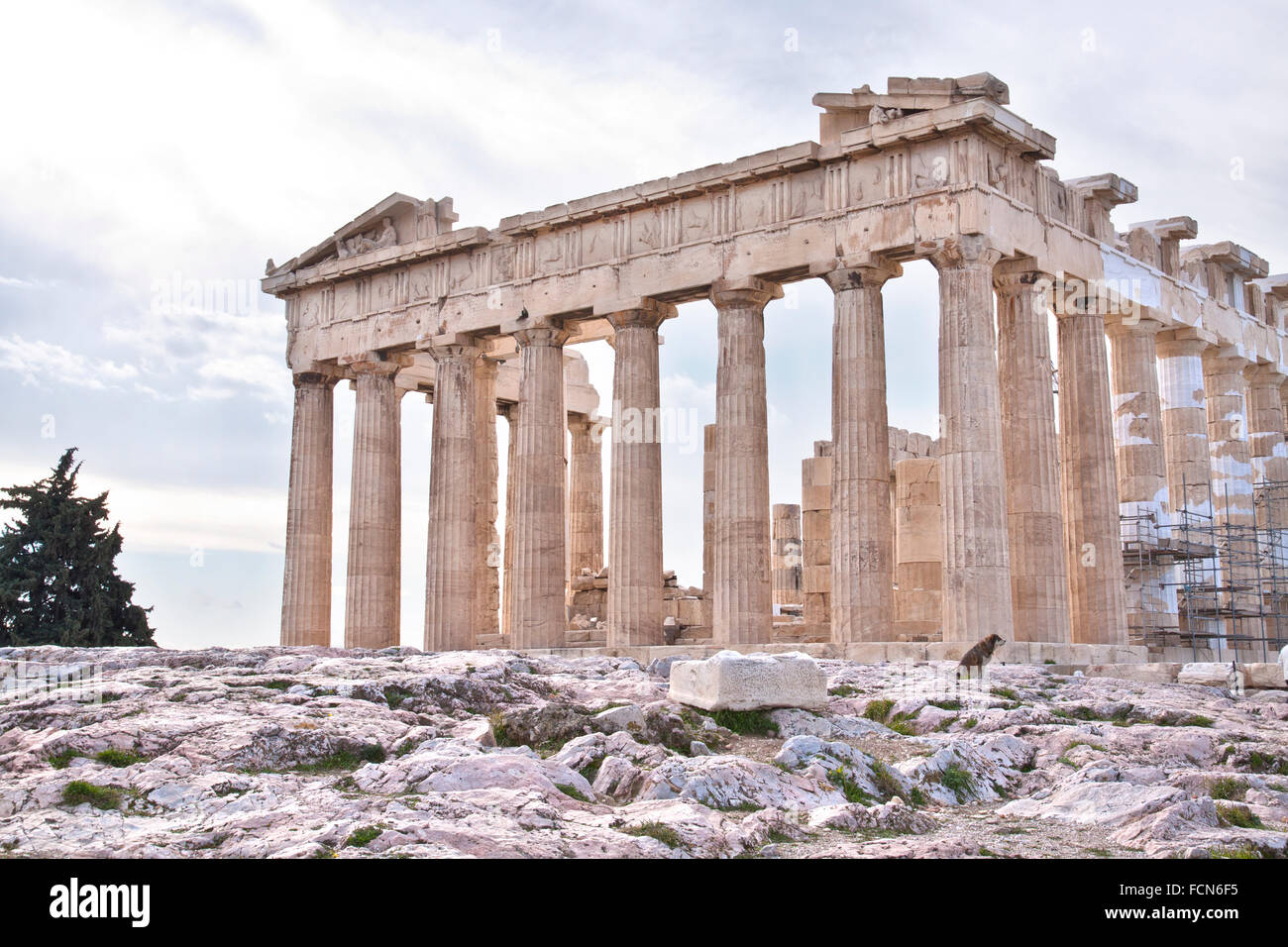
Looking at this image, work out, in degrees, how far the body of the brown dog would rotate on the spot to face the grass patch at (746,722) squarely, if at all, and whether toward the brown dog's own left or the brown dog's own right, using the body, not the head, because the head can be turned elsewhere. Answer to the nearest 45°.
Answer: approximately 90° to the brown dog's own right

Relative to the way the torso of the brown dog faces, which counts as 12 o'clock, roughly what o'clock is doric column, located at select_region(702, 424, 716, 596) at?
The doric column is roughly at 8 o'clock from the brown dog.

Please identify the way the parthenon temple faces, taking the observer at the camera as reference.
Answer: facing the viewer and to the left of the viewer

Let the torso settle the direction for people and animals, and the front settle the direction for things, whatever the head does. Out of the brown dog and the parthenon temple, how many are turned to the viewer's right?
1

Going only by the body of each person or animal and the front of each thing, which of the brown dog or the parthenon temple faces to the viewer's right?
the brown dog

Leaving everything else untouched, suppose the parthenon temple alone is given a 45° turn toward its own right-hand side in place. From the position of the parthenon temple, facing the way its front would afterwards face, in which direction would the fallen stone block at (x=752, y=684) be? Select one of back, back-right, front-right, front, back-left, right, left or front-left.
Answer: left

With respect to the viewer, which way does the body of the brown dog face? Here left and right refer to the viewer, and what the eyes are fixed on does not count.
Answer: facing to the right of the viewer
